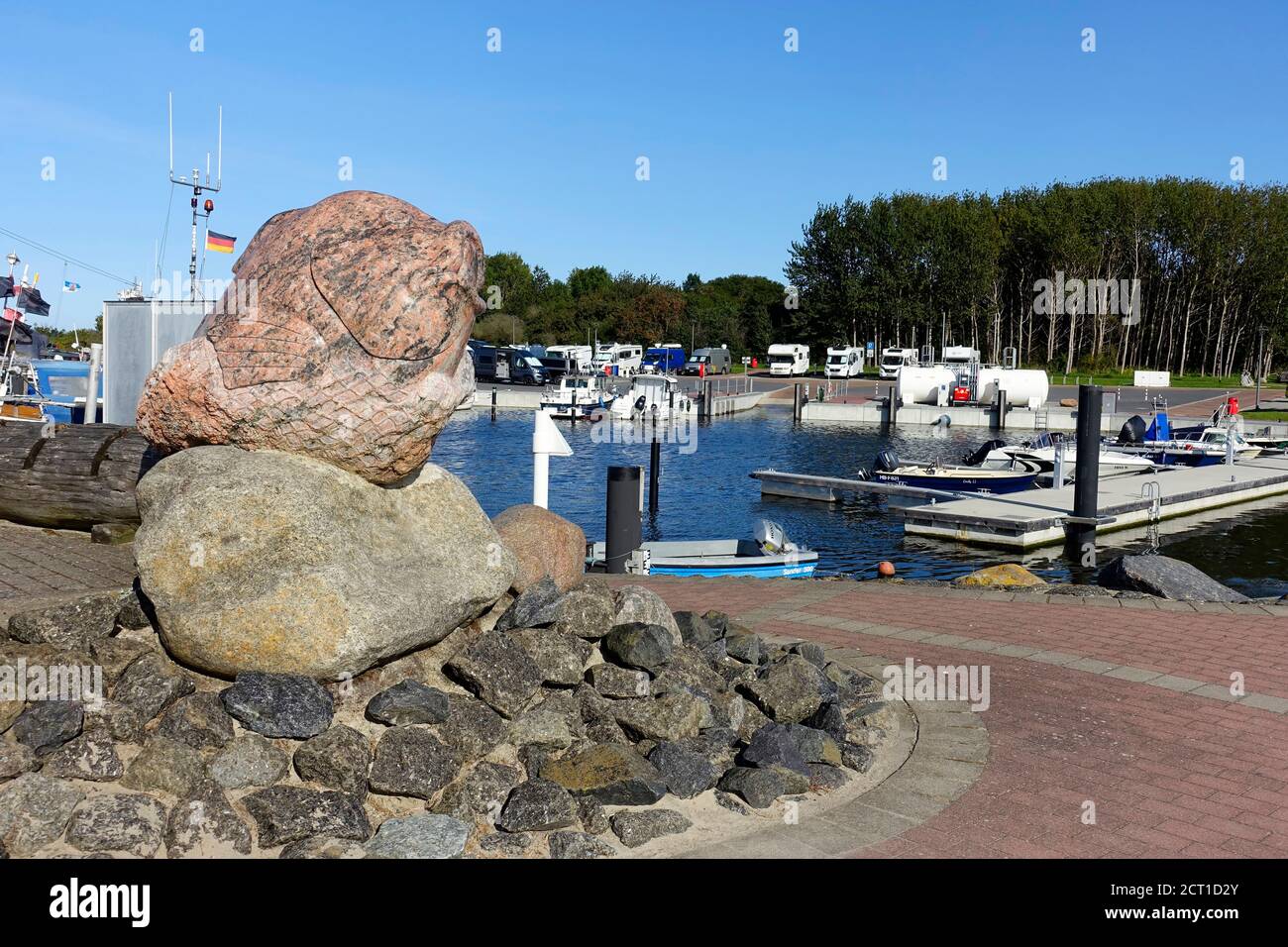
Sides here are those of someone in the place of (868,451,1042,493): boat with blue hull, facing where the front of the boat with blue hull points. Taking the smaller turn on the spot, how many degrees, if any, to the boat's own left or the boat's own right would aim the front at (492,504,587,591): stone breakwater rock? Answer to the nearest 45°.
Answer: approximately 90° to the boat's own right

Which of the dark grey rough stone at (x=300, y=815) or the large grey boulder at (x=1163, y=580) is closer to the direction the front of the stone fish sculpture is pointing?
the large grey boulder

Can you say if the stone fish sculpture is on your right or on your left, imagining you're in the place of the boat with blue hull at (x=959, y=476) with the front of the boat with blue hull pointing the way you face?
on your right

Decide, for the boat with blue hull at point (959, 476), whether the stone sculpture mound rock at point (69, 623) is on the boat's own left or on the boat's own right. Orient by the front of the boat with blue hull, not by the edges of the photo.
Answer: on the boat's own right

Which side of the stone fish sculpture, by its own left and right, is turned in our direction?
right

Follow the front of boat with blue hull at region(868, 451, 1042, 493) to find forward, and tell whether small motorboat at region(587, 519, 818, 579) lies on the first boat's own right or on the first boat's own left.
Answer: on the first boat's own right

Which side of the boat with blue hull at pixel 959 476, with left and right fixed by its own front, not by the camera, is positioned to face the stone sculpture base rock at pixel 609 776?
right

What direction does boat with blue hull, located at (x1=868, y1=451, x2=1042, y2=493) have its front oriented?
to the viewer's right

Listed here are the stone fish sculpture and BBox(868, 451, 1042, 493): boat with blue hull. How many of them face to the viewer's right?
2

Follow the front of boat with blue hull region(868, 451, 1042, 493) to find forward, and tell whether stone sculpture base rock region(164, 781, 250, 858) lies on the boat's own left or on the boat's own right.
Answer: on the boat's own right

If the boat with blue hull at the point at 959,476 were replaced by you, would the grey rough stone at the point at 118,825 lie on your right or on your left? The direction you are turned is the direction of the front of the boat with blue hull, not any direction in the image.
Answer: on your right
